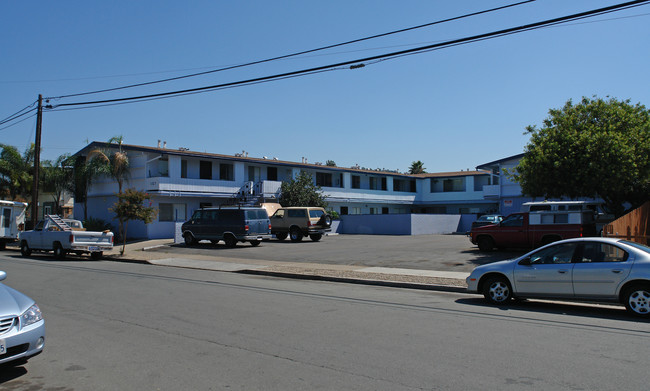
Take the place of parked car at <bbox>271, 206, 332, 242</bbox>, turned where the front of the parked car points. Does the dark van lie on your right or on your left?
on your left

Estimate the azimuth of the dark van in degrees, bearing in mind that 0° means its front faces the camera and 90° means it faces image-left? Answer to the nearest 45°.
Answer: approximately 135°

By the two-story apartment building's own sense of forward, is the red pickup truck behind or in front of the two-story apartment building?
in front

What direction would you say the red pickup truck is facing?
to the viewer's left

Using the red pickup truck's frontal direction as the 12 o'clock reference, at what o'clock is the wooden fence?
The wooden fence is roughly at 7 o'clock from the red pickup truck.

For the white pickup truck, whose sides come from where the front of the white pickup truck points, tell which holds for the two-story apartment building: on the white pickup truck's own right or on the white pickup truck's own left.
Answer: on the white pickup truck's own right

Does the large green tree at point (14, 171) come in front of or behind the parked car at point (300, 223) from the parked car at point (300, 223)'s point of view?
in front

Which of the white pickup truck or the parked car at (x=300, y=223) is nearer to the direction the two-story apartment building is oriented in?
the parked car

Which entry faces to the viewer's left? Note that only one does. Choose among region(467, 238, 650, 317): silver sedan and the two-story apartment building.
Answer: the silver sedan

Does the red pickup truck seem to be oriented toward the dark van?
yes

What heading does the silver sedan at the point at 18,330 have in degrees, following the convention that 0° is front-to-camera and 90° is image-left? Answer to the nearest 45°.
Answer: approximately 315°

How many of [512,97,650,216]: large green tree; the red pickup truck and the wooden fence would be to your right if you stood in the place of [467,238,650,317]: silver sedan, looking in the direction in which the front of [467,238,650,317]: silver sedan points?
3

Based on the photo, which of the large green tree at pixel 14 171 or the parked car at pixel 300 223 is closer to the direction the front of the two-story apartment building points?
the parked car

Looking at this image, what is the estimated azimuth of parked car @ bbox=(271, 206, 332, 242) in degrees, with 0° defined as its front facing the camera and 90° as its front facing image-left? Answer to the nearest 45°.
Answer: approximately 135°

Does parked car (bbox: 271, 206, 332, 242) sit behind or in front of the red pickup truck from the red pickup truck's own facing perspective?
in front

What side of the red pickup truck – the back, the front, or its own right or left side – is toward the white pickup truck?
front

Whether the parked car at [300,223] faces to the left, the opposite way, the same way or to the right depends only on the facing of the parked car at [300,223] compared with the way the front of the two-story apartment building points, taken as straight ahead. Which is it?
the opposite way

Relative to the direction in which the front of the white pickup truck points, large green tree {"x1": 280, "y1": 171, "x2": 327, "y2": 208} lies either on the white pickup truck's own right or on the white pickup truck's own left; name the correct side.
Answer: on the white pickup truck's own right
